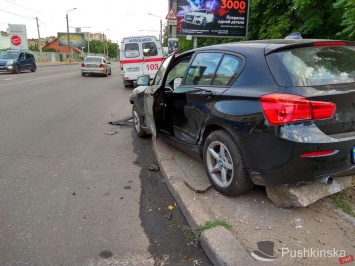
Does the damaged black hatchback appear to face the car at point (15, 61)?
yes

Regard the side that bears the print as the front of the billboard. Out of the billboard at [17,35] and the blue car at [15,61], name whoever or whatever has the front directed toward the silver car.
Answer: the billboard

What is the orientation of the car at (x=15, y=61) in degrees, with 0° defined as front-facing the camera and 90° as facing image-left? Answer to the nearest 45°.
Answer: approximately 45°

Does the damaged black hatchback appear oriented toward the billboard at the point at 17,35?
yes

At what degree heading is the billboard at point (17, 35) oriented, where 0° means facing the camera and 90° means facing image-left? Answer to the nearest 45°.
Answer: approximately 0°

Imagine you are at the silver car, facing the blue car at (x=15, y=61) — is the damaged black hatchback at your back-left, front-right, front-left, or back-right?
back-left

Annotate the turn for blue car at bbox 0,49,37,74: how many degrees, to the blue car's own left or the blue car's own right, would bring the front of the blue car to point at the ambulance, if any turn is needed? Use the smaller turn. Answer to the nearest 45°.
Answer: approximately 90° to the blue car's own left

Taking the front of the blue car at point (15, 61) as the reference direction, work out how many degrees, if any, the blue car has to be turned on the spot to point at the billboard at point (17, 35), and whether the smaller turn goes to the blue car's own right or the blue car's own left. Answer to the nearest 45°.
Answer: approximately 135° to the blue car's own right

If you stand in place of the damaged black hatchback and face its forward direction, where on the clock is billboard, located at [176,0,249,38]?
The billboard is roughly at 1 o'clock from the damaged black hatchback.
